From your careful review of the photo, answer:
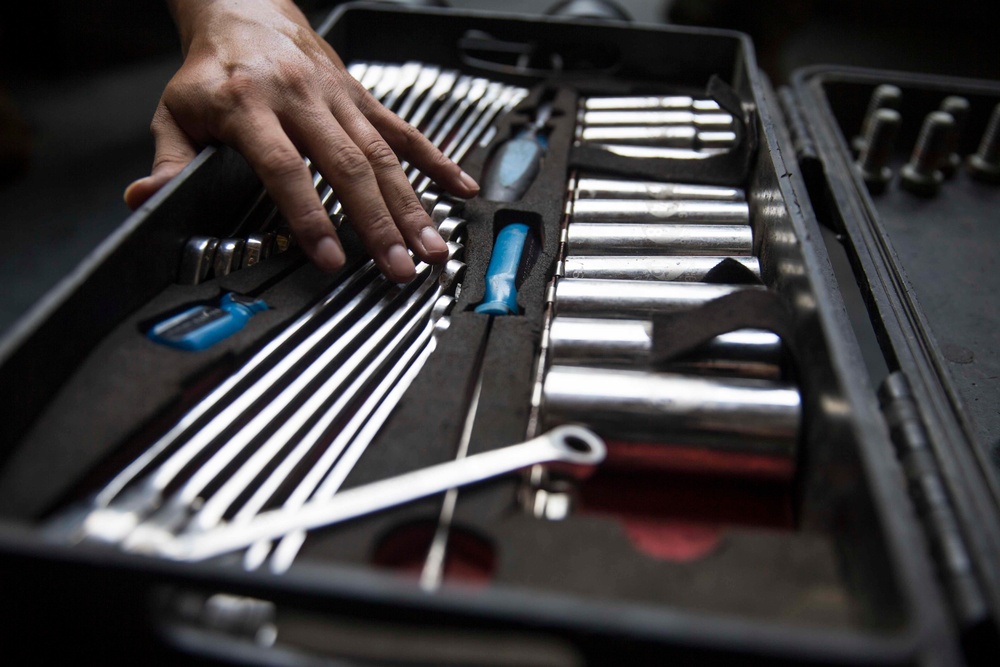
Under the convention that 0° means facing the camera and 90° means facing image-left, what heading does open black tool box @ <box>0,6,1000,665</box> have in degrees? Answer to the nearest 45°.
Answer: approximately 90°

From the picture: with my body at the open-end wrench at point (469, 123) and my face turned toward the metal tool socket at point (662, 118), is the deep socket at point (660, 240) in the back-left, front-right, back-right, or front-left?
front-right
